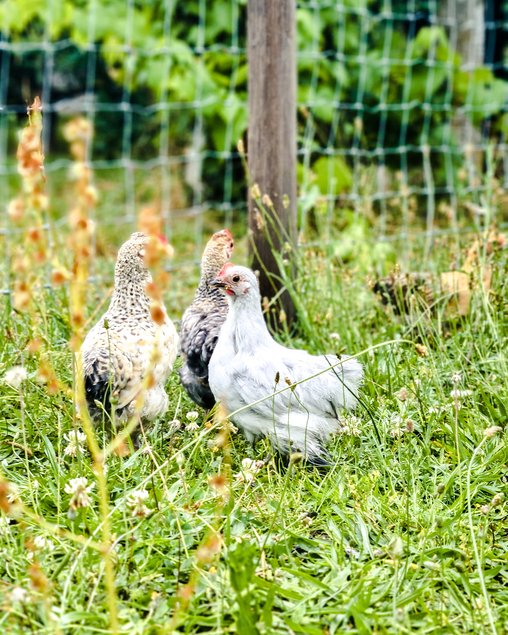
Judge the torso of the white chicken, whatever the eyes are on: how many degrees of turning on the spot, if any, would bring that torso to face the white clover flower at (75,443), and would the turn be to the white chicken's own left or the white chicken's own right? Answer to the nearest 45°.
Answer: approximately 45° to the white chicken's own left

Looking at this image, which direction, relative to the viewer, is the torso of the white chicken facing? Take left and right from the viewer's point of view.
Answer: facing to the left of the viewer

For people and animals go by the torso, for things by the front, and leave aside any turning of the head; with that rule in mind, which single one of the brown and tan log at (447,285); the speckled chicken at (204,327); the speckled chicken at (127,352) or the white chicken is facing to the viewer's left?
the white chicken

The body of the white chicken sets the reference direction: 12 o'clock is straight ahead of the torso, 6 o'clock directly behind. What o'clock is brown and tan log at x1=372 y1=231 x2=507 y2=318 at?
The brown and tan log is roughly at 4 o'clock from the white chicken.
